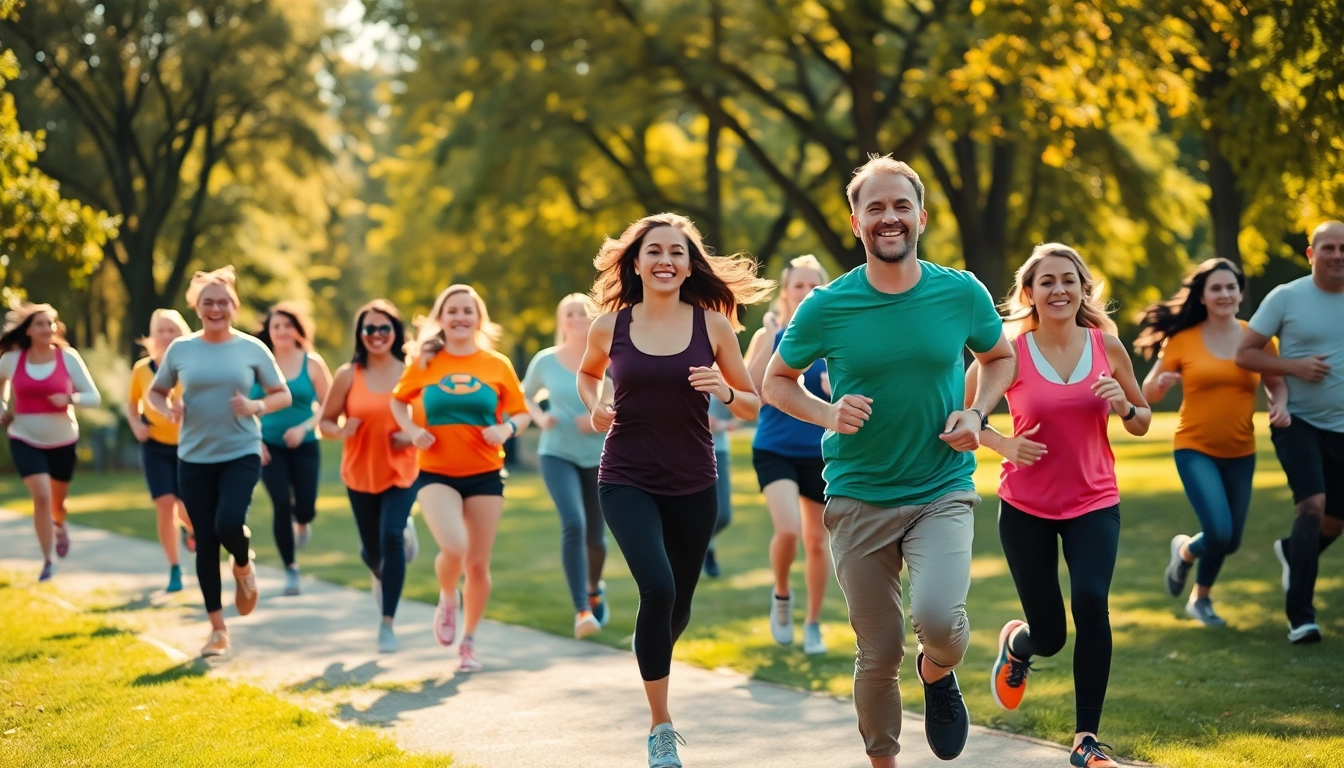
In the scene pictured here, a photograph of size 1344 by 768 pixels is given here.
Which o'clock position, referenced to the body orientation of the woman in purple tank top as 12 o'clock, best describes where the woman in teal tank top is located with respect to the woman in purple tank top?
The woman in teal tank top is roughly at 5 o'clock from the woman in purple tank top.

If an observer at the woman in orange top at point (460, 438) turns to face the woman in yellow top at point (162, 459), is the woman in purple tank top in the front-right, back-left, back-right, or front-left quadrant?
back-left

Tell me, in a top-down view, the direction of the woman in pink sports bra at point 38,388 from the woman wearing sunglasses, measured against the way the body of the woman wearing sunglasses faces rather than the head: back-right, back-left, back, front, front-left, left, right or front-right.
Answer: back-right

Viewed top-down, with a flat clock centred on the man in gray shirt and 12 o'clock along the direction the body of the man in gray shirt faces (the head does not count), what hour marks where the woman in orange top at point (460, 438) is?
The woman in orange top is roughly at 2 o'clock from the man in gray shirt.

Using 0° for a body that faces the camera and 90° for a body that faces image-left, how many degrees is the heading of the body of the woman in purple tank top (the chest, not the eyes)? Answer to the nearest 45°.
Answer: approximately 0°

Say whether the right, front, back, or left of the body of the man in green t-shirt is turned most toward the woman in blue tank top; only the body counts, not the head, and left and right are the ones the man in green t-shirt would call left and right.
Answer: back

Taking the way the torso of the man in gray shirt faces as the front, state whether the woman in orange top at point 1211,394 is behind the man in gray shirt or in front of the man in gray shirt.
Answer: behind
